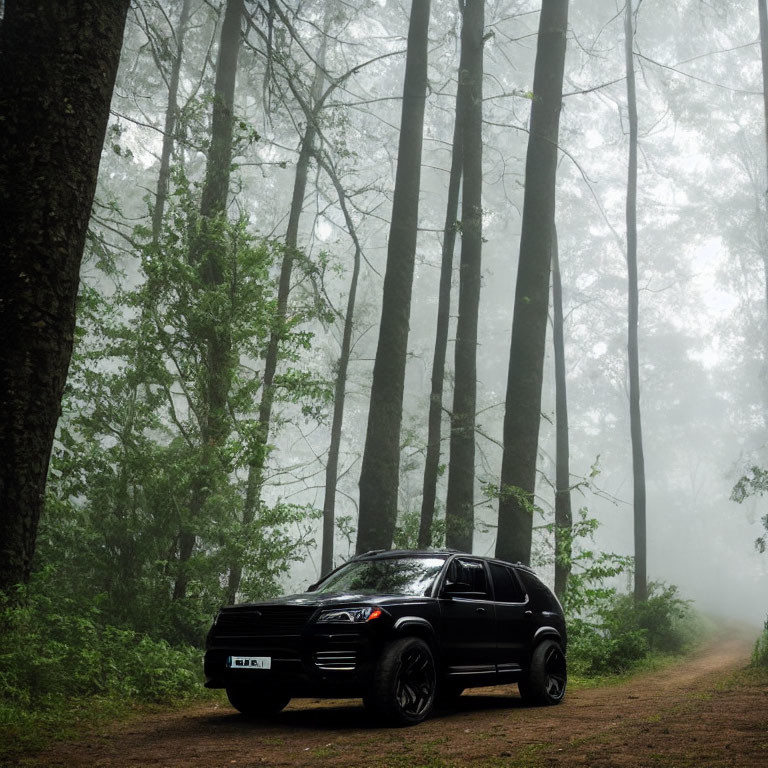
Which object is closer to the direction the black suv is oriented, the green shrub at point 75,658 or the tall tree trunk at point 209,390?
the green shrub

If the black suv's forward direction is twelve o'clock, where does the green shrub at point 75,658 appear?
The green shrub is roughly at 2 o'clock from the black suv.

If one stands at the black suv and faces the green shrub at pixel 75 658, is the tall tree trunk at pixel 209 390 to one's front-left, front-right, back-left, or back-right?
front-right

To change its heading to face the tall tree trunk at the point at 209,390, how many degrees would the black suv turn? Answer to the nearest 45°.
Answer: approximately 90° to its right

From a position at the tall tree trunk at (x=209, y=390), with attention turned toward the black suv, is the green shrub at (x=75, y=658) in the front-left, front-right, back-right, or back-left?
front-right

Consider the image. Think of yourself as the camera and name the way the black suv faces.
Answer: facing the viewer and to the left of the viewer
